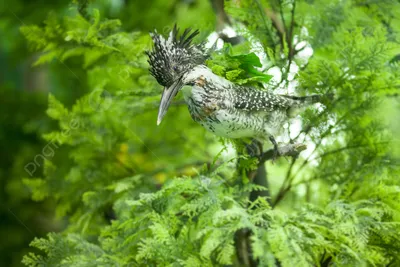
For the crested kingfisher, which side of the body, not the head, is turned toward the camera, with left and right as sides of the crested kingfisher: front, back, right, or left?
left
